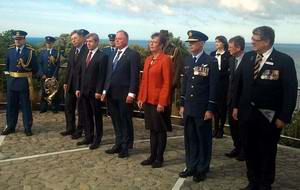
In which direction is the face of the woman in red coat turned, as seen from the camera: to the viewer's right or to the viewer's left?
to the viewer's left

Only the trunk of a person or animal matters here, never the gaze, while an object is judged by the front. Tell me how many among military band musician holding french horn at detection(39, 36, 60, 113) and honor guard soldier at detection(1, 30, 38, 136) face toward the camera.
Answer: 2

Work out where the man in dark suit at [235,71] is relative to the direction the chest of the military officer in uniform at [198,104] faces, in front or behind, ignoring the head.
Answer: behind

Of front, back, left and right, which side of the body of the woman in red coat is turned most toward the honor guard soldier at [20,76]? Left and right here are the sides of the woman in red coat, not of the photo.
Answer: right

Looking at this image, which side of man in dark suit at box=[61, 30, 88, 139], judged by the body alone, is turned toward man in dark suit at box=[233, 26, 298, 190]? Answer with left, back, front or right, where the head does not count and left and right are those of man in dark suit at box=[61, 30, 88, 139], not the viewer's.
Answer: left

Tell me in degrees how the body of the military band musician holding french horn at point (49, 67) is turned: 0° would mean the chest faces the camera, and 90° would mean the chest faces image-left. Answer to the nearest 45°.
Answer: approximately 0°

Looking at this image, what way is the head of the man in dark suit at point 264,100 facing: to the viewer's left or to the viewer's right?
to the viewer's left

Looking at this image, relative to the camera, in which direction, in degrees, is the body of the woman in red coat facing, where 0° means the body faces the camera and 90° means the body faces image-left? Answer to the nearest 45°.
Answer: approximately 45°

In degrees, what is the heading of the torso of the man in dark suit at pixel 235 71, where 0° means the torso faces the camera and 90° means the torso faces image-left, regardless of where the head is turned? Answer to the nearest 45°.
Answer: approximately 45°

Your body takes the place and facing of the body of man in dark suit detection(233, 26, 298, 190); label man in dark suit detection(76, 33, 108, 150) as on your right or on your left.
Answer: on your right
